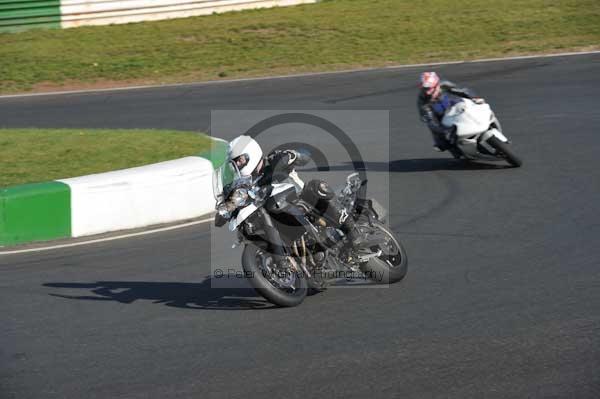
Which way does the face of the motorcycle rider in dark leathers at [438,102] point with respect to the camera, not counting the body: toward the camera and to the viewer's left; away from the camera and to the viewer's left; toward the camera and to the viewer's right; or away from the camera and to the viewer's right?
toward the camera and to the viewer's left

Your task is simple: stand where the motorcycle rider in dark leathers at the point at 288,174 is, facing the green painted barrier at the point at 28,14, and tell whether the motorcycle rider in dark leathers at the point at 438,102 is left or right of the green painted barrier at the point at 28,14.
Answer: right

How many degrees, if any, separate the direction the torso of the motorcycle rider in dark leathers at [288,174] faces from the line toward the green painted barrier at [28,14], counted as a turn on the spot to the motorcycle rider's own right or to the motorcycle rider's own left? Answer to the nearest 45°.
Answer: approximately 135° to the motorcycle rider's own right

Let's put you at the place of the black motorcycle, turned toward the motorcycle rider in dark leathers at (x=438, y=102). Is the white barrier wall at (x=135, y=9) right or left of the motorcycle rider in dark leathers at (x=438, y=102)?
left

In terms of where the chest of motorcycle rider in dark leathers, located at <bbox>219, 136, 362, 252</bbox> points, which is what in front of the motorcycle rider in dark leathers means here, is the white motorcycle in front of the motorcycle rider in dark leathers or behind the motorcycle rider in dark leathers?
behind

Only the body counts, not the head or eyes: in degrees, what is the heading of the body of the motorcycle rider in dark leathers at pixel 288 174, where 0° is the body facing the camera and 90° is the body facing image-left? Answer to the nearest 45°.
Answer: approximately 45°
